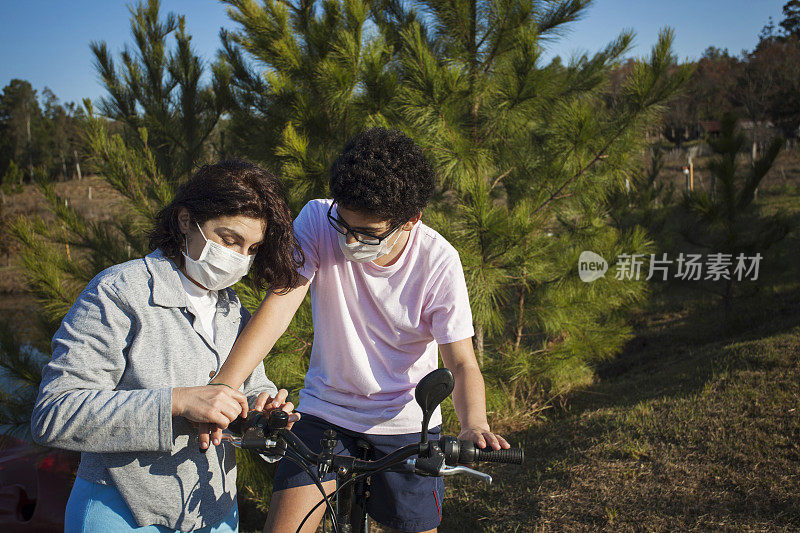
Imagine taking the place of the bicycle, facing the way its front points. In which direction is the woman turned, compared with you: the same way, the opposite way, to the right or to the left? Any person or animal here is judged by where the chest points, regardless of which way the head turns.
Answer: to the left

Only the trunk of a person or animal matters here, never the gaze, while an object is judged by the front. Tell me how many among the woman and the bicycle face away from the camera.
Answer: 0

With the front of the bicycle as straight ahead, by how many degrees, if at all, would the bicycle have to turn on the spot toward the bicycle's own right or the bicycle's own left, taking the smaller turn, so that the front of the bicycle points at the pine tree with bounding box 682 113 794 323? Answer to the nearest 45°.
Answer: approximately 180°

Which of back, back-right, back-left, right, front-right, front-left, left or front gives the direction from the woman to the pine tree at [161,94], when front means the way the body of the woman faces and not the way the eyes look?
back-left

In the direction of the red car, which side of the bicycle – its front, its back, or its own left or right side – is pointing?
right

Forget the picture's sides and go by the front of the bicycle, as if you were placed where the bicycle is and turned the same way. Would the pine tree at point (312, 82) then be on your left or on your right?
on your right

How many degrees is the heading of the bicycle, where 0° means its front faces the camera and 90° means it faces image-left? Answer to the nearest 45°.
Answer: approximately 45°

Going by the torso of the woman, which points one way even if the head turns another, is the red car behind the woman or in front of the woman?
behind

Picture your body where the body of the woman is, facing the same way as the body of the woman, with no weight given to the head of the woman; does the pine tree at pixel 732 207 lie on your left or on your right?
on your left

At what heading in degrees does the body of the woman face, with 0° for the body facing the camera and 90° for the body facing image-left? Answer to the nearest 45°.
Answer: approximately 315°

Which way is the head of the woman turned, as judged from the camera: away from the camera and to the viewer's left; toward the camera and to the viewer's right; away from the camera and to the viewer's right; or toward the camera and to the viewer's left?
toward the camera and to the viewer's right
